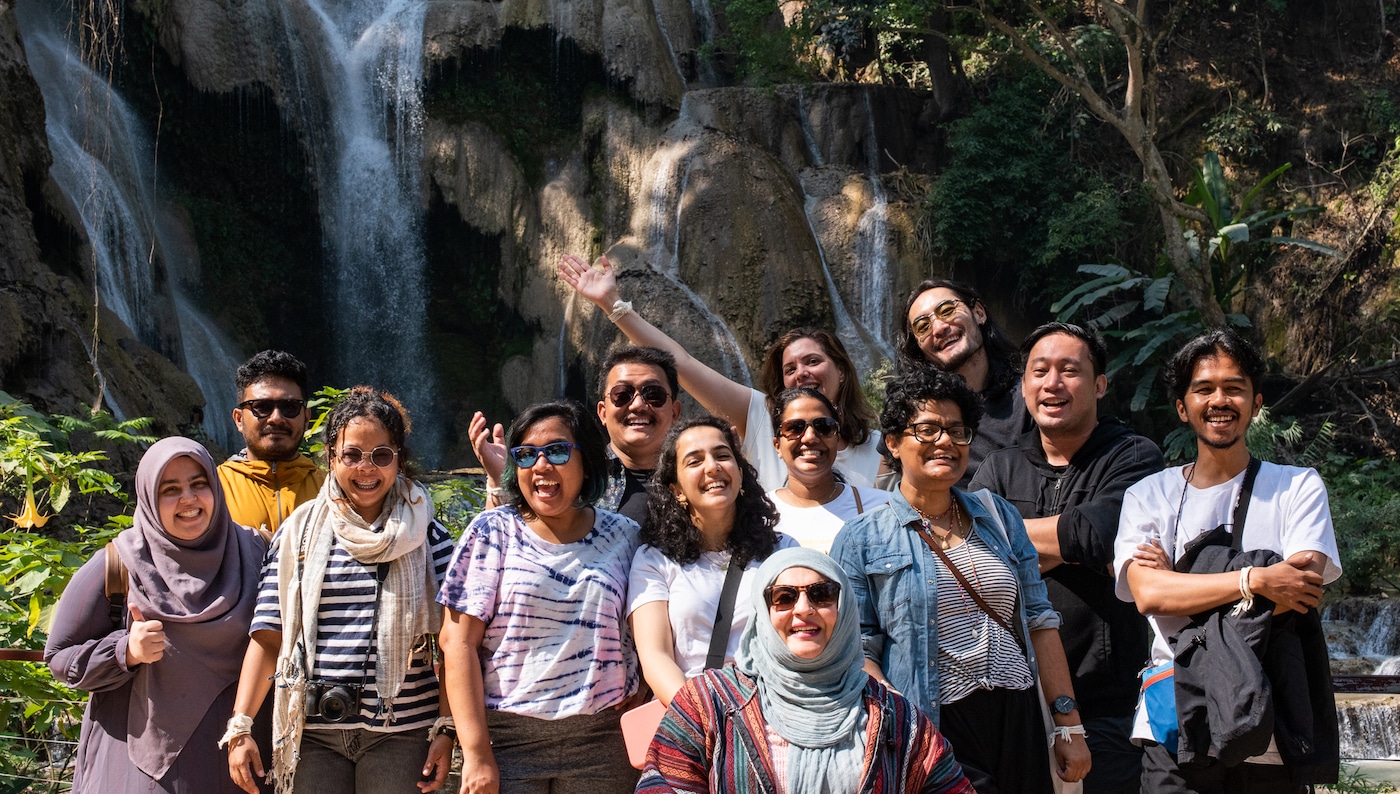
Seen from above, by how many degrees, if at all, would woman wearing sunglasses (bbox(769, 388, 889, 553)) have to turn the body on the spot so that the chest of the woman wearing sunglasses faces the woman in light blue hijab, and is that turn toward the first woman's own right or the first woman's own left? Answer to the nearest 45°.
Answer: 0° — they already face them

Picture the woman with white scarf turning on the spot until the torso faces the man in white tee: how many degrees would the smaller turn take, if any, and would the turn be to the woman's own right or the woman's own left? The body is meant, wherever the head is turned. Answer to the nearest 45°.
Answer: approximately 90° to the woman's own left

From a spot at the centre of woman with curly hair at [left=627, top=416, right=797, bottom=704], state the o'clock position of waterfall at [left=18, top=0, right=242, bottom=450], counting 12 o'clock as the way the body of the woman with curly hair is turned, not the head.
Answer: The waterfall is roughly at 5 o'clock from the woman with curly hair.

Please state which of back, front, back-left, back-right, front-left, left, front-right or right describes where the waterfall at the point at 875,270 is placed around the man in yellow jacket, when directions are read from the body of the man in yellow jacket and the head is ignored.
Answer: back-left

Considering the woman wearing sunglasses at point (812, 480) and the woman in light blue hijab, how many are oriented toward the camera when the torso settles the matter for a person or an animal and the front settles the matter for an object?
2

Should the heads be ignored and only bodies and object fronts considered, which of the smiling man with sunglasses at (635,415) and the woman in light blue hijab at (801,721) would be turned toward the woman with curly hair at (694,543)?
the smiling man with sunglasses

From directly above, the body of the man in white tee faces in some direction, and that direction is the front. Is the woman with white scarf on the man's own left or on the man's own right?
on the man's own right

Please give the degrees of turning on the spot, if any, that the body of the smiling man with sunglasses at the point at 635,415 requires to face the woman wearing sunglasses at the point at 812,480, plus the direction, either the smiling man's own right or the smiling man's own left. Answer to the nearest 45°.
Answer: approximately 45° to the smiling man's own left

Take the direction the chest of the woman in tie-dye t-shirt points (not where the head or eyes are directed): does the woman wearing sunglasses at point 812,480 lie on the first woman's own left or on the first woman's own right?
on the first woman's own left
